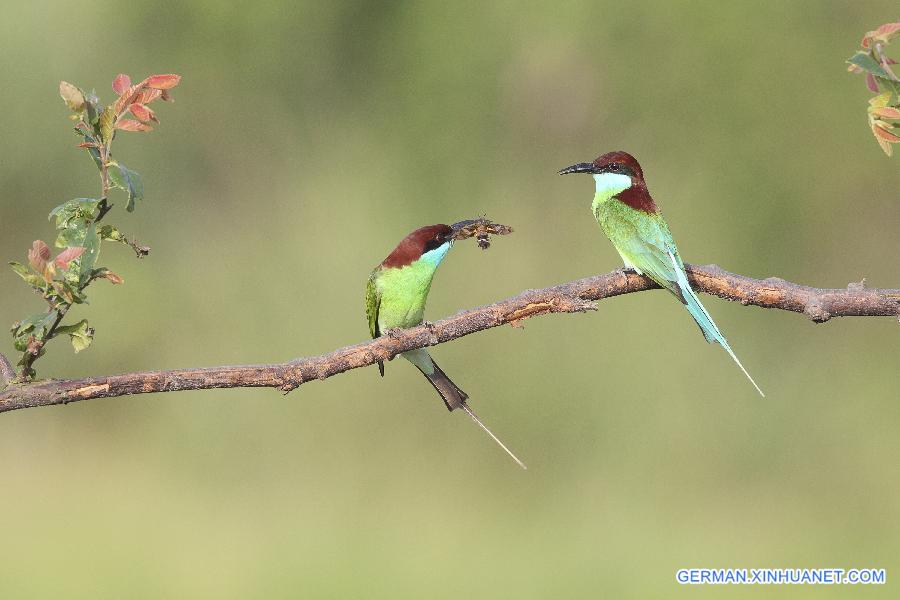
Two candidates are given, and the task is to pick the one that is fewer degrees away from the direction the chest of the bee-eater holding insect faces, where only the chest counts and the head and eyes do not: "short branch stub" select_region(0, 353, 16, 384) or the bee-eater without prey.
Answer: the bee-eater without prey

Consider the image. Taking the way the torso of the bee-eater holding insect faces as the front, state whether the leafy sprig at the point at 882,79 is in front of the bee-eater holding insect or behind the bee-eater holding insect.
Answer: in front

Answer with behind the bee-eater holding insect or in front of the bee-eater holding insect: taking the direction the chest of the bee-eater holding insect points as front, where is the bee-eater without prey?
in front

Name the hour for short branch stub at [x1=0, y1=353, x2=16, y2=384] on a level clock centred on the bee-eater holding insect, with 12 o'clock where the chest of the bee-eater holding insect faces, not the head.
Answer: The short branch stub is roughly at 3 o'clock from the bee-eater holding insect.

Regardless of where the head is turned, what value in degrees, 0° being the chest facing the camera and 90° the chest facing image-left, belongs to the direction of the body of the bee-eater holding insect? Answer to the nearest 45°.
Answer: approximately 315°
